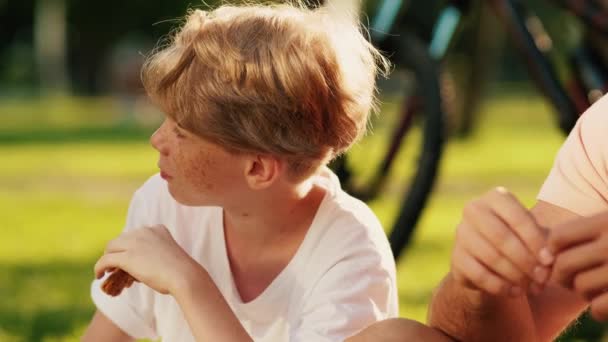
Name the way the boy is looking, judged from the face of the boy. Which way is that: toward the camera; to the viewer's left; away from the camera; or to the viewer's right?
to the viewer's left

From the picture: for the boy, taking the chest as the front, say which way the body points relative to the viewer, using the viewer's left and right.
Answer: facing the viewer and to the left of the viewer

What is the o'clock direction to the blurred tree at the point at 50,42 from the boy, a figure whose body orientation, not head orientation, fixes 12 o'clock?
The blurred tree is roughly at 4 o'clock from the boy.

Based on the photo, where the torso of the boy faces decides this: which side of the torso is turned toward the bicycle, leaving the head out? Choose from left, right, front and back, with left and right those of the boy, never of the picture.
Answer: back

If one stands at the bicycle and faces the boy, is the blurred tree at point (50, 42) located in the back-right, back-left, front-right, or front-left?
back-right
